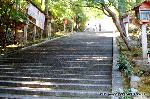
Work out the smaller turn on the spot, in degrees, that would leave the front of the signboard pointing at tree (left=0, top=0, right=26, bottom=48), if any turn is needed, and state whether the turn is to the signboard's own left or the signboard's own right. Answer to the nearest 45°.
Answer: approximately 90° to the signboard's own right

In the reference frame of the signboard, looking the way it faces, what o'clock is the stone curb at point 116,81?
The stone curb is roughly at 1 o'clock from the signboard.

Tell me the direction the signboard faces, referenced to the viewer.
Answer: facing the viewer and to the right of the viewer

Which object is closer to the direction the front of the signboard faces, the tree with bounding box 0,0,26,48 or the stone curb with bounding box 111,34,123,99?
the stone curb

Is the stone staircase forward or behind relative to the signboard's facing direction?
forward

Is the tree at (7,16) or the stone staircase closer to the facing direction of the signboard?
the stone staircase
